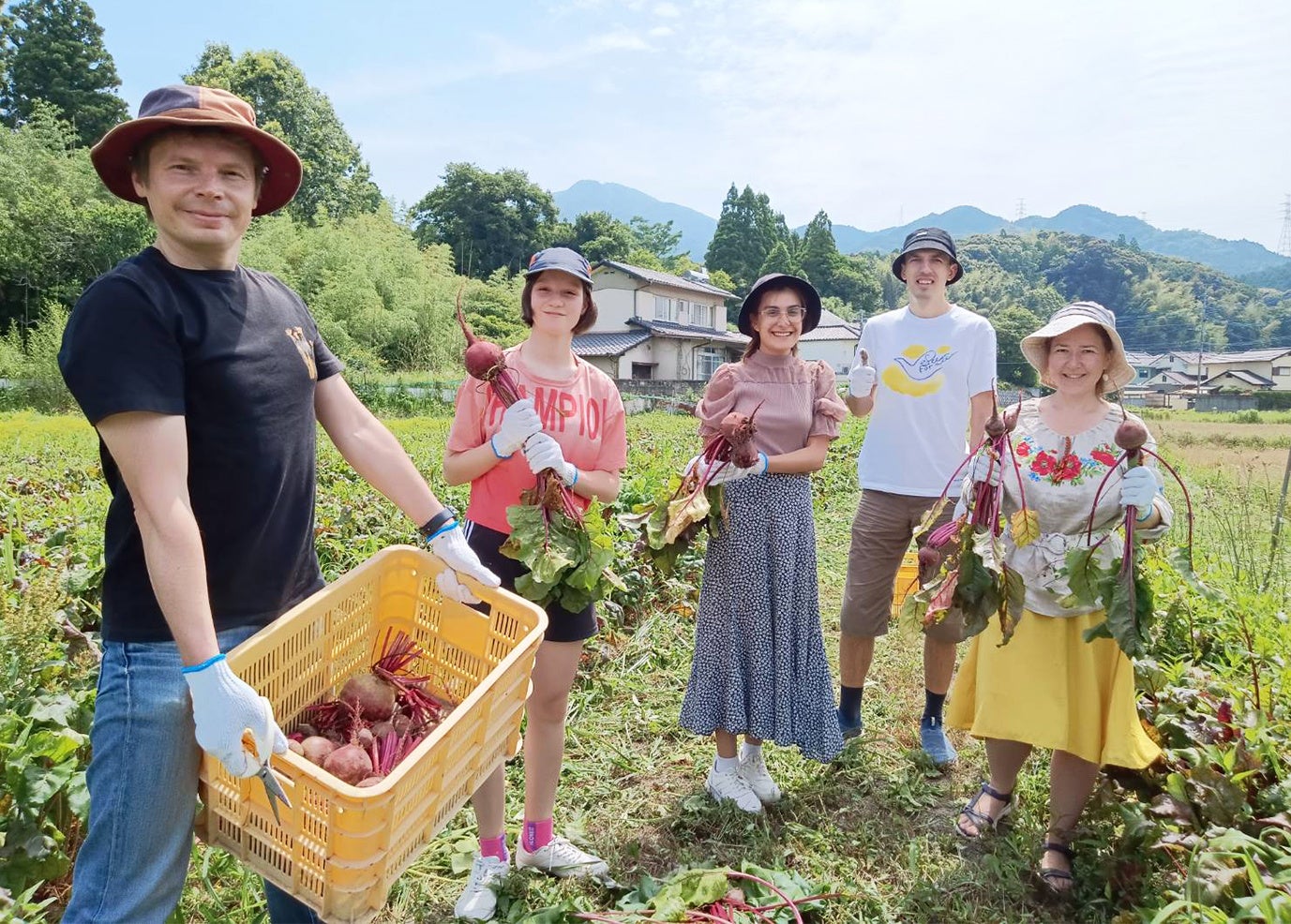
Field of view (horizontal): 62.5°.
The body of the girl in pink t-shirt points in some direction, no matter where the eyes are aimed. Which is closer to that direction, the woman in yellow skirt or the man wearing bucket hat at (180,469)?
the man wearing bucket hat

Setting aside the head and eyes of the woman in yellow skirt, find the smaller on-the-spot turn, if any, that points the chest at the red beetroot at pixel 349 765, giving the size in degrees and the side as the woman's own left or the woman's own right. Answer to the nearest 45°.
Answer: approximately 45° to the woman's own right

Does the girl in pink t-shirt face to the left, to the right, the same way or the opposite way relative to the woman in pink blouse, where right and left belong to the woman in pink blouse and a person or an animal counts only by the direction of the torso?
the same way

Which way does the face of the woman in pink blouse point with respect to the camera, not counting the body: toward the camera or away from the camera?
toward the camera

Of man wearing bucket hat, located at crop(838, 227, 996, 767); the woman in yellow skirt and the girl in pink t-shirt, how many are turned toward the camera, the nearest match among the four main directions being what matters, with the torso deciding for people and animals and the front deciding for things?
3

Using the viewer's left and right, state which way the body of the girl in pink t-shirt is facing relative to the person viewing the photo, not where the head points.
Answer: facing the viewer

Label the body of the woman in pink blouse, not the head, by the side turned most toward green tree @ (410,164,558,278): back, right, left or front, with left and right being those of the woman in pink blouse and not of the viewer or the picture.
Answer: back

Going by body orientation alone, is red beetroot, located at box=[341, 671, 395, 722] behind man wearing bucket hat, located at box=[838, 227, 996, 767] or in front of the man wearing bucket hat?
in front

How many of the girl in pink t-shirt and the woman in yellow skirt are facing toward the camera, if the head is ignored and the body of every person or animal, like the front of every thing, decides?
2

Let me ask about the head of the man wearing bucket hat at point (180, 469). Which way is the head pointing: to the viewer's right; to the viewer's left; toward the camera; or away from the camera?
toward the camera

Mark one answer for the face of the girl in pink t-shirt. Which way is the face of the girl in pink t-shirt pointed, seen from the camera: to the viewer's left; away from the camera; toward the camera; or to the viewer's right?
toward the camera

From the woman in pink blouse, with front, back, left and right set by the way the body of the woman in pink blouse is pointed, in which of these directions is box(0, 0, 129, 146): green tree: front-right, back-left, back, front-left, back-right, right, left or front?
back-right

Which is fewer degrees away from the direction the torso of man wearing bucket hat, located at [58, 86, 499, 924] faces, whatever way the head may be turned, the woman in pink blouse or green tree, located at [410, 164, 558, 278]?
the woman in pink blouse

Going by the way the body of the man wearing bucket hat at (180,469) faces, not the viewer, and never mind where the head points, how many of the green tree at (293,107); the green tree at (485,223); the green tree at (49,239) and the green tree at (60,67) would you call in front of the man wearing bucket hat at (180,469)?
0

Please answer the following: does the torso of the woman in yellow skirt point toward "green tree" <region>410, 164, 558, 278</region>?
no

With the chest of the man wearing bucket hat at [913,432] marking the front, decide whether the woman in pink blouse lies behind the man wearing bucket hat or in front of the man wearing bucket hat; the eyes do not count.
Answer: in front

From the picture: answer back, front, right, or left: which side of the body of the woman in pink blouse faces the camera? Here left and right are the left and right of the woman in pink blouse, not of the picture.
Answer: front

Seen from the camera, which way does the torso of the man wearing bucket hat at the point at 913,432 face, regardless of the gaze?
toward the camera
